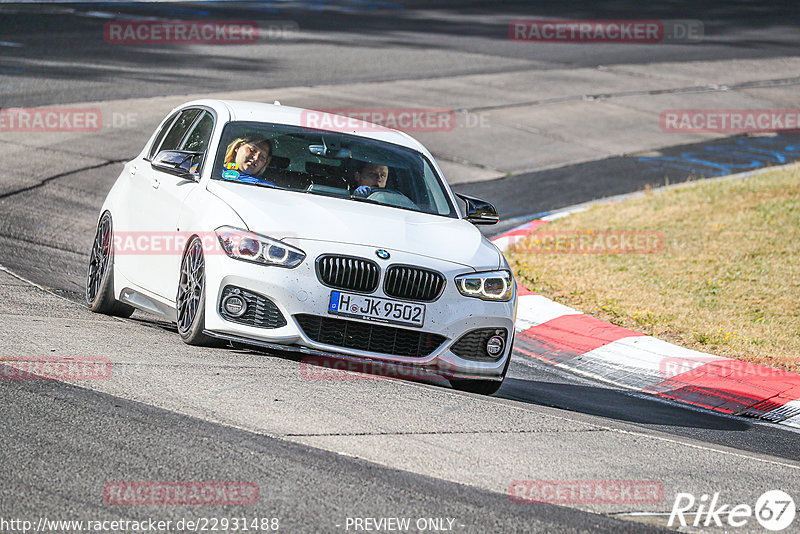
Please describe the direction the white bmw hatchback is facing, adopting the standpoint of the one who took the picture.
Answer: facing the viewer and to the right of the viewer
